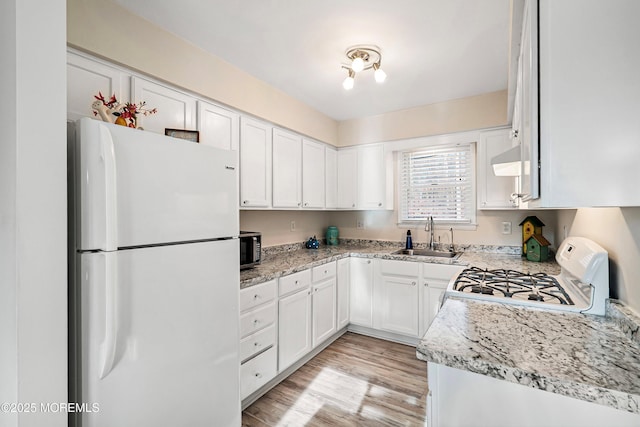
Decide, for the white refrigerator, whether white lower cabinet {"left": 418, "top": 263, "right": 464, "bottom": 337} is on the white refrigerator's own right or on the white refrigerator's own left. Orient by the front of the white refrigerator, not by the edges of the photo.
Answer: on the white refrigerator's own left

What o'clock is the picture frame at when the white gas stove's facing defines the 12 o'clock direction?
The picture frame is roughly at 11 o'clock from the white gas stove.

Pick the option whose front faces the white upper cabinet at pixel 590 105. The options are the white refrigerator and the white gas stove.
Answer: the white refrigerator

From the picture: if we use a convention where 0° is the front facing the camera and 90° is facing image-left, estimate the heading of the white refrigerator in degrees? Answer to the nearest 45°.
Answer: approximately 315°

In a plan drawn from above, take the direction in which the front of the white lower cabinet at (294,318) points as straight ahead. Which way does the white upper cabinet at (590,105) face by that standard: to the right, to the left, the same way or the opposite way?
the opposite way

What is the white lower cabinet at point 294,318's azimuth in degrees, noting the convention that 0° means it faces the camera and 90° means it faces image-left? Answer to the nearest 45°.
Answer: approximately 315°

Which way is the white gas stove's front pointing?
to the viewer's left

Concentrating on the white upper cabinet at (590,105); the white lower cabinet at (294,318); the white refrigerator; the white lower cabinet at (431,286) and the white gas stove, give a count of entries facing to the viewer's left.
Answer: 2

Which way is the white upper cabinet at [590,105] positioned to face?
to the viewer's left

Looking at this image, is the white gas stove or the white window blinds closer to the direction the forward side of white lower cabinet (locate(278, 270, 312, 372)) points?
the white gas stove

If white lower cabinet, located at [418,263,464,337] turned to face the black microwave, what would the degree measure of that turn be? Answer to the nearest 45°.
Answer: approximately 45° to its right

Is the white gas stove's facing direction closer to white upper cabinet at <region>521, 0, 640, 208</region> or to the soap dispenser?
the soap dispenser

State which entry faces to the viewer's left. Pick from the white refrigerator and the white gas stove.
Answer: the white gas stove
